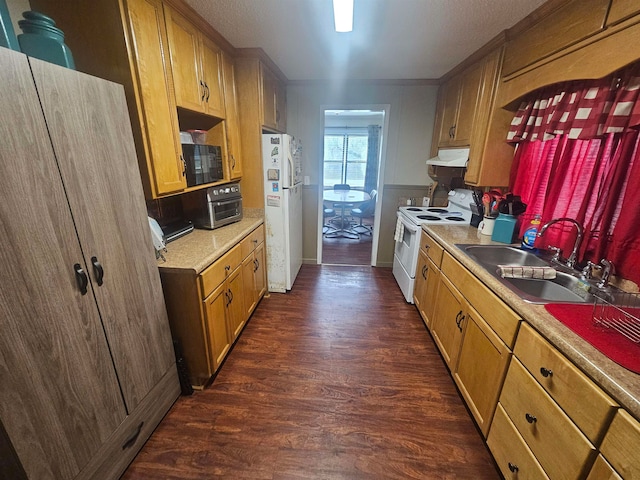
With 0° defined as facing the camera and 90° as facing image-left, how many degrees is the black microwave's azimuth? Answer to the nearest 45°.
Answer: approximately 315°

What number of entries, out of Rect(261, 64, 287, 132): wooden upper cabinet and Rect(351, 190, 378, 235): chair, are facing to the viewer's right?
1

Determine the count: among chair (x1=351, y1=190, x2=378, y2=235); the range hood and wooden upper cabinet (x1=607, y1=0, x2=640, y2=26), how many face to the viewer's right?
0

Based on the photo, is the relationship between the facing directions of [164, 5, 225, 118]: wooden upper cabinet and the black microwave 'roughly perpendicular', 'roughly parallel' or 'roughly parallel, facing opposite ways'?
roughly parallel

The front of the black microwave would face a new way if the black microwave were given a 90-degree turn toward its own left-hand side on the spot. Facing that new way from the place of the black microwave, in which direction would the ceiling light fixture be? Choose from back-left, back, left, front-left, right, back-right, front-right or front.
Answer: right

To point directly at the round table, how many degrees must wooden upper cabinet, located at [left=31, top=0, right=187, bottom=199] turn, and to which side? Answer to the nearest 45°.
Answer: approximately 90° to its left

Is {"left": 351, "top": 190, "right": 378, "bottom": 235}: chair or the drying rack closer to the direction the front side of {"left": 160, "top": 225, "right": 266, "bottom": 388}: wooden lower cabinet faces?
the drying rack

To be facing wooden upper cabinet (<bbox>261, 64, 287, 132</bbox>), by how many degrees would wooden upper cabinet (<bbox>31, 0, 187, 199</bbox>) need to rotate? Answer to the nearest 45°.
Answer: approximately 90° to its left

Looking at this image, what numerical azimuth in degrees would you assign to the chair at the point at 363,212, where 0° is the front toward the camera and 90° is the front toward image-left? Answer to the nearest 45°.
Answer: approximately 90°

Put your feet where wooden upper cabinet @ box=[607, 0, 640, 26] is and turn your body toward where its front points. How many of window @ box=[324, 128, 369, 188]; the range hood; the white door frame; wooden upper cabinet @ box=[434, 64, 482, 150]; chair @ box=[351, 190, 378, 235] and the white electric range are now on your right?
6

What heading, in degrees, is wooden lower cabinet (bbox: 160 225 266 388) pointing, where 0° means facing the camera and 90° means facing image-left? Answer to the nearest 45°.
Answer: approximately 315°

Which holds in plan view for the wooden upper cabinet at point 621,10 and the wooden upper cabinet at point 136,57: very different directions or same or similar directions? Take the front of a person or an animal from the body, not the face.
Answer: very different directions

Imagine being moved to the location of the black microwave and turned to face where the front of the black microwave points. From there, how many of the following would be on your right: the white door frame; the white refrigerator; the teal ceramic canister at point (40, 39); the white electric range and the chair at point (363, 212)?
1

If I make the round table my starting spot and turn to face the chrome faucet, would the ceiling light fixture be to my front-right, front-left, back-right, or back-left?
front-right

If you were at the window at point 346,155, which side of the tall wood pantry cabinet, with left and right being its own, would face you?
left

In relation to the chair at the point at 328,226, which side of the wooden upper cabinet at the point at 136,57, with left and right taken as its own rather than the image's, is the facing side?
left

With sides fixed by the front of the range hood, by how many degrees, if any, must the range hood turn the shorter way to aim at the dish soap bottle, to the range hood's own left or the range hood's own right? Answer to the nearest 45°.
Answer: approximately 90° to the range hood's own left

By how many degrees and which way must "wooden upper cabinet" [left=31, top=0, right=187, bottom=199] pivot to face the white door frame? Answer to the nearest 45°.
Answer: approximately 45° to its left

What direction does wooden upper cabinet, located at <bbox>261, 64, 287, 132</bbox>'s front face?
to the viewer's right

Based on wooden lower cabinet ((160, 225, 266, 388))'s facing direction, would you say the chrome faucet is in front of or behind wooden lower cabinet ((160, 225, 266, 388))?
in front

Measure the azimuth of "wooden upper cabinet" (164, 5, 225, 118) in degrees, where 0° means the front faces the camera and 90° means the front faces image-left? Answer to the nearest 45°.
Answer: approximately 315°
